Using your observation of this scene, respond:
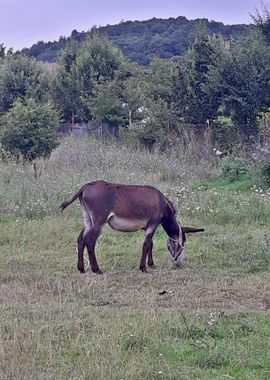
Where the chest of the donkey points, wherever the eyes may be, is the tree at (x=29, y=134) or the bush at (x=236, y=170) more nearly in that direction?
the bush

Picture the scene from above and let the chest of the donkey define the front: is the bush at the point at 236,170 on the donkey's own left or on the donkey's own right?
on the donkey's own left

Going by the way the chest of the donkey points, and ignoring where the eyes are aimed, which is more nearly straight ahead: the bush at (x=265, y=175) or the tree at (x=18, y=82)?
the bush

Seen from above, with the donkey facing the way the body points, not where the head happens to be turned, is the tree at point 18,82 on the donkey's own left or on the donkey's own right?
on the donkey's own left

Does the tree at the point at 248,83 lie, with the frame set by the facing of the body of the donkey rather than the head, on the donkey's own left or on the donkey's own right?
on the donkey's own left

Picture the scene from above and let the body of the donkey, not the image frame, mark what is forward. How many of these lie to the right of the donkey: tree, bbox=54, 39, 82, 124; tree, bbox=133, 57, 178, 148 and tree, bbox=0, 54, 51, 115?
0

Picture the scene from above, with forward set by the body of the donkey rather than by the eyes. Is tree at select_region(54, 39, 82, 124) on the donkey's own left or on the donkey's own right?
on the donkey's own left

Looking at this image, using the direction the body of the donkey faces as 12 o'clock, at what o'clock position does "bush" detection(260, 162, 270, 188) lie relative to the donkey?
The bush is roughly at 10 o'clock from the donkey.

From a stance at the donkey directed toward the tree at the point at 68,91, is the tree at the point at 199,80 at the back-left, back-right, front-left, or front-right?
front-right

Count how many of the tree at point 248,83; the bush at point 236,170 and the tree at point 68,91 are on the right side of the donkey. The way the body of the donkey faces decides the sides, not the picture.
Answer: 0

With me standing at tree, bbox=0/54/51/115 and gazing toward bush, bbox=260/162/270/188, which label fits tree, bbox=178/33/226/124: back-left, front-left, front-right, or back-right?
front-left

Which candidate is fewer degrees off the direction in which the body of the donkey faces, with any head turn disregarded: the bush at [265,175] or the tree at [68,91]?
the bush

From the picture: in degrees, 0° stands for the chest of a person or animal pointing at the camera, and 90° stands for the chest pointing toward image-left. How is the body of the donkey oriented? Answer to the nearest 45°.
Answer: approximately 270°

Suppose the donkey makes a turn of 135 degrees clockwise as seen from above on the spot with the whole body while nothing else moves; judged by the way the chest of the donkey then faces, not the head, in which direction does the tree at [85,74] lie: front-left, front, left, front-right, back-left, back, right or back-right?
back-right

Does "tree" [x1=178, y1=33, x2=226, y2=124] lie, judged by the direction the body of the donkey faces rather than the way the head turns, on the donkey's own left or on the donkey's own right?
on the donkey's own left
